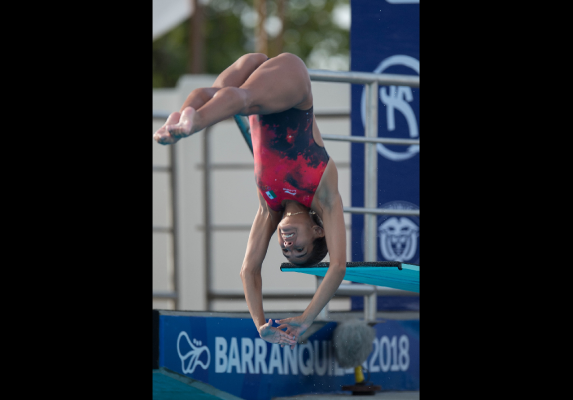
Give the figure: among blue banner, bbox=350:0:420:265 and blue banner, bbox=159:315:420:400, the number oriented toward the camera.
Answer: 2

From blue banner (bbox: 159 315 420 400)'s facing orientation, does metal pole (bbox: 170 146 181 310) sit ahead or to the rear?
to the rear

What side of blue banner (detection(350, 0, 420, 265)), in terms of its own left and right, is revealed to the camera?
front

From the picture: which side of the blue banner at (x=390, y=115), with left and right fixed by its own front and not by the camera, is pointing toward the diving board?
front

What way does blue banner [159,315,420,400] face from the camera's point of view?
toward the camera

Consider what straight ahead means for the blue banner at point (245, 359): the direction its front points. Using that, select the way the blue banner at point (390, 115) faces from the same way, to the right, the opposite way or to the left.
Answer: the same way

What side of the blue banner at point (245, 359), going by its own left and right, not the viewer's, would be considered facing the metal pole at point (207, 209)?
back
